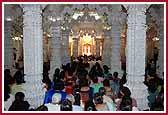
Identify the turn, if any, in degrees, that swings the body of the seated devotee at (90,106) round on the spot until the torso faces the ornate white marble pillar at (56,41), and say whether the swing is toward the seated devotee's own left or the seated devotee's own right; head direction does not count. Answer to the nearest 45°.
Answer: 0° — they already face it

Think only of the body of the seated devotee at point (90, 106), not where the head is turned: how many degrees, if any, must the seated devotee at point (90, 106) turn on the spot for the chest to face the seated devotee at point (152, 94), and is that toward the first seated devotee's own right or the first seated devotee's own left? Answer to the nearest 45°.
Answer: approximately 45° to the first seated devotee's own right

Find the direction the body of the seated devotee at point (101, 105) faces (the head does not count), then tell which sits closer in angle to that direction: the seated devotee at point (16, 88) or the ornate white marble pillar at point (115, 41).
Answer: the ornate white marble pillar

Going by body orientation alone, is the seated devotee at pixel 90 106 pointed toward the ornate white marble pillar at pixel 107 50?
yes

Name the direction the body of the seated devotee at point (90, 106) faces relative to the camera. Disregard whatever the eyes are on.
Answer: away from the camera

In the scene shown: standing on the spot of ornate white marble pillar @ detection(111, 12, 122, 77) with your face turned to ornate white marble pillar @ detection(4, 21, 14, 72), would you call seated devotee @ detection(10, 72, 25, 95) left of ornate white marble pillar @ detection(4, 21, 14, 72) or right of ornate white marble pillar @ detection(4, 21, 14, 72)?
left

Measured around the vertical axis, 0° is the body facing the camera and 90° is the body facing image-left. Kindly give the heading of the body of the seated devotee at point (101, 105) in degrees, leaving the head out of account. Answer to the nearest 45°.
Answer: approximately 180°

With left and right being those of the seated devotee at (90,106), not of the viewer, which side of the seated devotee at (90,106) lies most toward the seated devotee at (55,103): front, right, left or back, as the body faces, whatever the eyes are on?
left

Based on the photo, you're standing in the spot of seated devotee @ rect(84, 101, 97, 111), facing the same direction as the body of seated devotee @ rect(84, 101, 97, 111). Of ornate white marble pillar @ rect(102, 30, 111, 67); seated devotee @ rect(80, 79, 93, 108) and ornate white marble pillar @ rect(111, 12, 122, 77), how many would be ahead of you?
3

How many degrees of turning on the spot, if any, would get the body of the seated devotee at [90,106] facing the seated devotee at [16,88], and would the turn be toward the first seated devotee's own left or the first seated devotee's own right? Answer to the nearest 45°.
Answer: approximately 45° to the first seated devotee's own left

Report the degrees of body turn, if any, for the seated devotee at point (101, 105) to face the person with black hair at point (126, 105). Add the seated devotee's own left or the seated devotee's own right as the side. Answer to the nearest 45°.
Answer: approximately 90° to the seated devotee's own right
